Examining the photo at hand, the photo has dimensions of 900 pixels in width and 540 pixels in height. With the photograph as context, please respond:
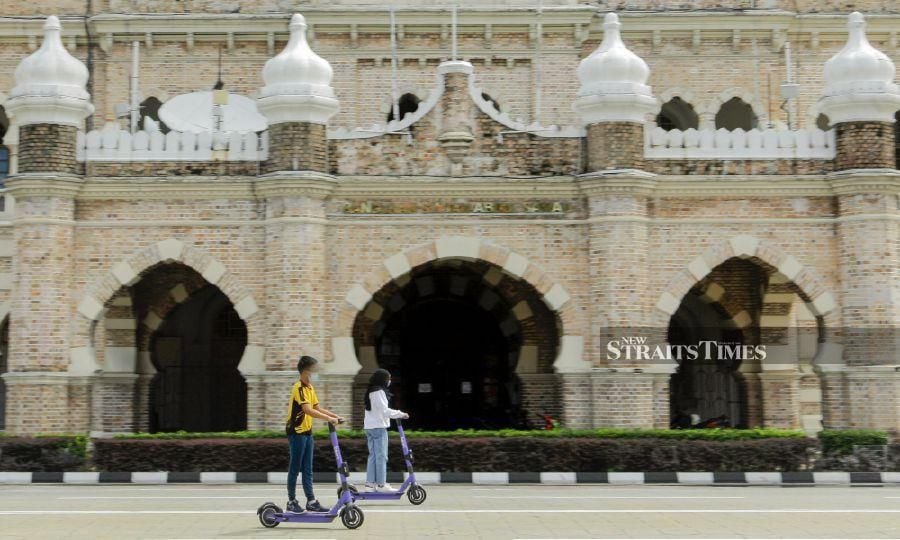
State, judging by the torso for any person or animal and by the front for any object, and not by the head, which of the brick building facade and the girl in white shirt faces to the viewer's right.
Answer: the girl in white shirt

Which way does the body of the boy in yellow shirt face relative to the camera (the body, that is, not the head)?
to the viewer's right

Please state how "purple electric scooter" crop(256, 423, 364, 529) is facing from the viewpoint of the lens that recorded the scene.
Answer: facing to the right of the viewer

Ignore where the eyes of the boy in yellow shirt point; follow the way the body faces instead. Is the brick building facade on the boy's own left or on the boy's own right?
on the boy's own left

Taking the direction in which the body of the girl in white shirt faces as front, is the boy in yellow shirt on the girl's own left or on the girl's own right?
on the girl's own right

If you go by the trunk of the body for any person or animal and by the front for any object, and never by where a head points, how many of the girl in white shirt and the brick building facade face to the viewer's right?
1

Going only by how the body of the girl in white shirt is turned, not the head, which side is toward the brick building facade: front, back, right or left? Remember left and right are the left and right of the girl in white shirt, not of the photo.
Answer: left

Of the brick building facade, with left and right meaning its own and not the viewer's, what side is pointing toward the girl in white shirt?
front

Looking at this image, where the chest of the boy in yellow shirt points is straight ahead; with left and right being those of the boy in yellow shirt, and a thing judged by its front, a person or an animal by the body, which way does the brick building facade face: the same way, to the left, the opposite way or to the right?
to the right

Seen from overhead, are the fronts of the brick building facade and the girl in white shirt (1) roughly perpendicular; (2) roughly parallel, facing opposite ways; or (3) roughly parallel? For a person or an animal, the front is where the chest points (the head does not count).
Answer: roughly perpendicular

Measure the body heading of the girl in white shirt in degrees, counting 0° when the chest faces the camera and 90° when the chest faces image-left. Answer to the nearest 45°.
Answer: approximately 270°

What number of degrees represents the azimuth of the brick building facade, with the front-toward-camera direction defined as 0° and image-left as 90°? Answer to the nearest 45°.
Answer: approximately 0°
